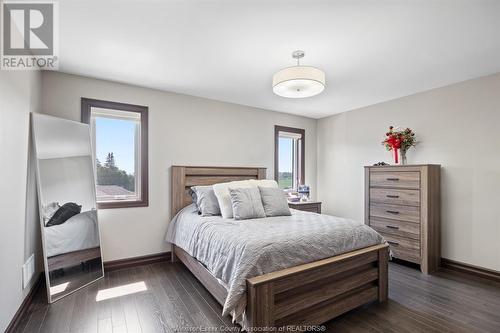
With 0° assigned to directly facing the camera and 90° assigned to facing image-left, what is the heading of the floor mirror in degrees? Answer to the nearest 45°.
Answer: approximately 315°

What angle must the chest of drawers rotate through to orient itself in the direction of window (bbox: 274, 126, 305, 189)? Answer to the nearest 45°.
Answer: approximately 45° to its right

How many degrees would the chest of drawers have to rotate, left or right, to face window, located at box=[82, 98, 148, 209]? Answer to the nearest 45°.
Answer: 0° — it already faces it

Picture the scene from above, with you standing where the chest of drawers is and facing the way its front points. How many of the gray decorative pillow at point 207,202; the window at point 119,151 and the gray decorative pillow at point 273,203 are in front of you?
3

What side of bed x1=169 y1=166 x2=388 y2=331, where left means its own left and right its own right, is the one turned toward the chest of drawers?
left

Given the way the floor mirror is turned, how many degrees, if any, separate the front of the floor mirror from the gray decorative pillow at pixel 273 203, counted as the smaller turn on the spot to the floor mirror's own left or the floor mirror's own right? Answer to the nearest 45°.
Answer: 0° — it already faces it

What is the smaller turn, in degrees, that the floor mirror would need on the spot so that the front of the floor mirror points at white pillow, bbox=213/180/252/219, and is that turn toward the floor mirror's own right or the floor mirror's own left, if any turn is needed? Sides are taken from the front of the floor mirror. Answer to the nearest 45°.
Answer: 0° — it already faces it

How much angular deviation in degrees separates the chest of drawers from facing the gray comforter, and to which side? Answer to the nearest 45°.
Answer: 0° — it already faces it

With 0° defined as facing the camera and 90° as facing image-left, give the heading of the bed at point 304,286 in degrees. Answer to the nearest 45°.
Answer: approximately 315°

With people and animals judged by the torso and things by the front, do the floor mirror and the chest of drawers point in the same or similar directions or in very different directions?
very different directions
